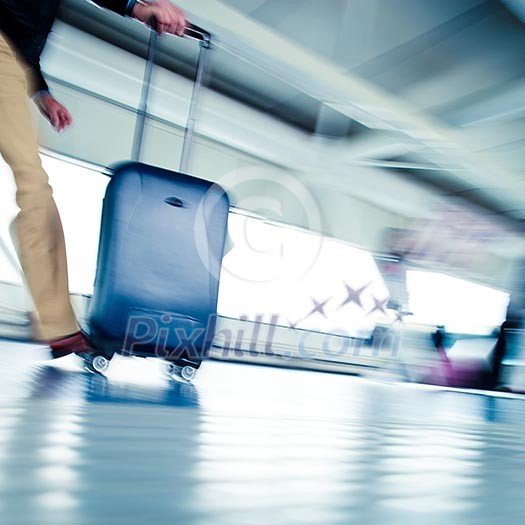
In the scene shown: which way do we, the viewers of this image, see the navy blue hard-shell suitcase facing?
facing the viewer
